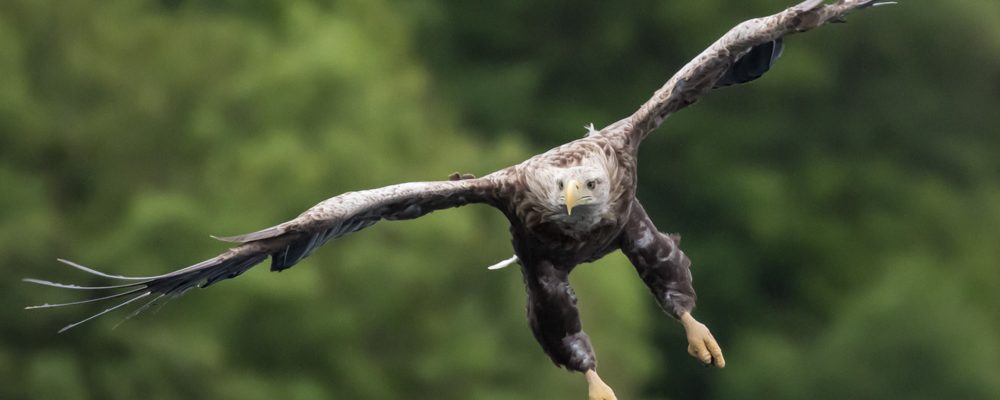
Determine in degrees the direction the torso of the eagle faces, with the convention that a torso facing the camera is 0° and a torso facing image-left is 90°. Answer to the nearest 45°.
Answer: approximately 0°
